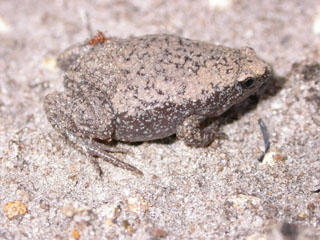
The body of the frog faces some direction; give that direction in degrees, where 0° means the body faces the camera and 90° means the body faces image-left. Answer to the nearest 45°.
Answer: approximately 270°
